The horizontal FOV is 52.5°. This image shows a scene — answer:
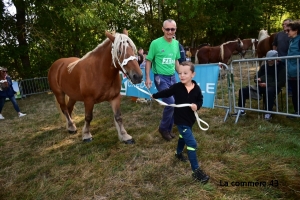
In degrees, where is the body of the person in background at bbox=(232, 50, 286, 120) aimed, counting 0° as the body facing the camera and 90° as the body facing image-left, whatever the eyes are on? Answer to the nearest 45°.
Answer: approximately 45°

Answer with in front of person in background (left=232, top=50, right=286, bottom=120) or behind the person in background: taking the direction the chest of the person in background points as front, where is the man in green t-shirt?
in front

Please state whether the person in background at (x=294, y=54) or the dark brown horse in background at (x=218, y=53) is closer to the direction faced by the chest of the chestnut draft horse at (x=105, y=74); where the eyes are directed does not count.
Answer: the person in background

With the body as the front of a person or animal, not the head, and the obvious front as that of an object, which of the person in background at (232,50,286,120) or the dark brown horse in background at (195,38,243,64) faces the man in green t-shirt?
the person in background

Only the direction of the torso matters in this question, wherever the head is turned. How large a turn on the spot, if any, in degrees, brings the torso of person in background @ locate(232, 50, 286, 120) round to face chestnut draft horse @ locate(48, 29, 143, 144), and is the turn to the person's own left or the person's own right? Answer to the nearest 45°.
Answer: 0° — they already face it

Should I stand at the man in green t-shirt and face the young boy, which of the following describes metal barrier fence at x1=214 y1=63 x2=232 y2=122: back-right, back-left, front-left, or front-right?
back-left

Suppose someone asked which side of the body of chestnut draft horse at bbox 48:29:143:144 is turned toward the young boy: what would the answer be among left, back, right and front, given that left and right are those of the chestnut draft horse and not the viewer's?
front
